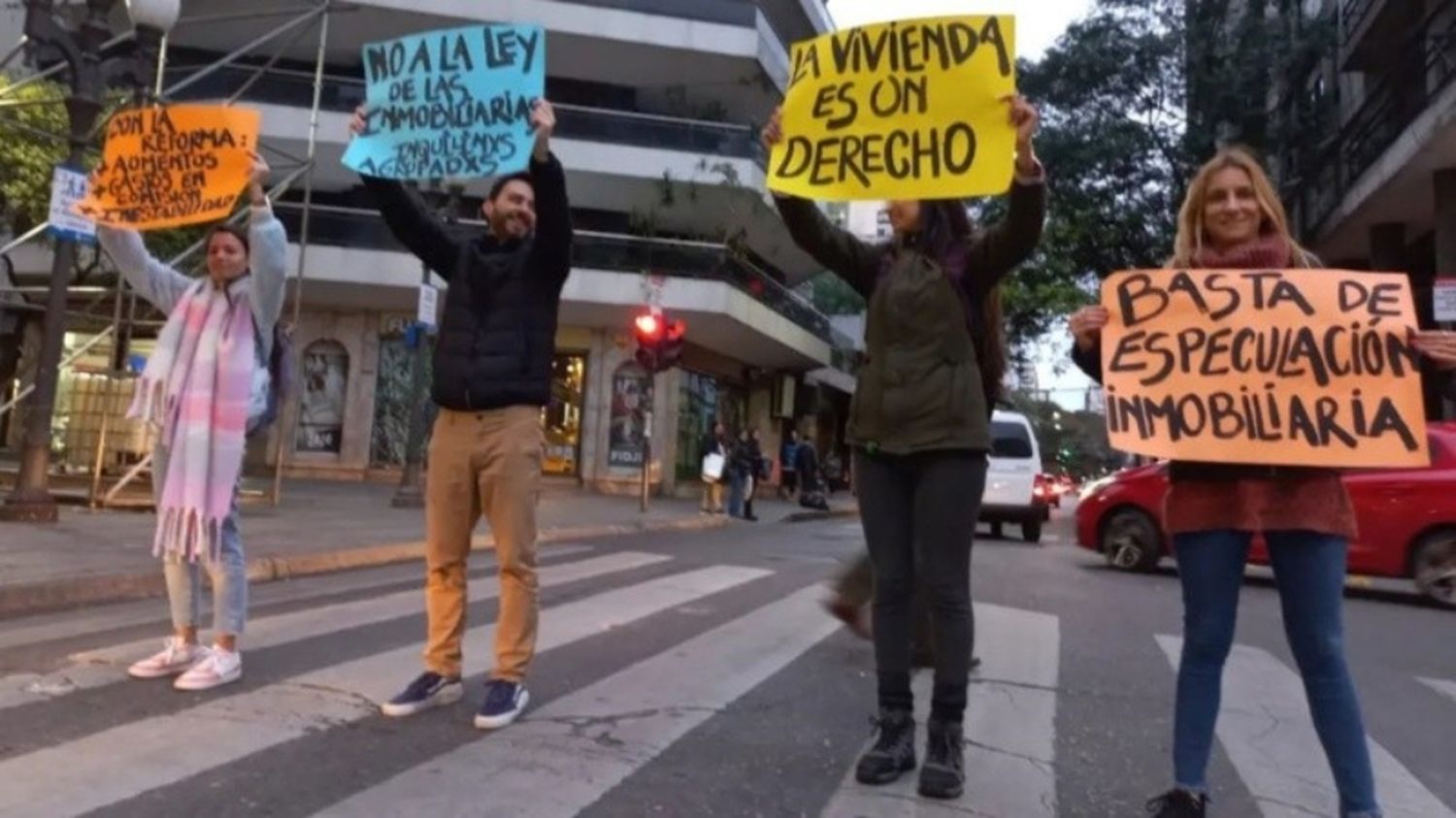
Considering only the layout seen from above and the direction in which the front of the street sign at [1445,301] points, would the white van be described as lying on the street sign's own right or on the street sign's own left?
on the street sign's own right

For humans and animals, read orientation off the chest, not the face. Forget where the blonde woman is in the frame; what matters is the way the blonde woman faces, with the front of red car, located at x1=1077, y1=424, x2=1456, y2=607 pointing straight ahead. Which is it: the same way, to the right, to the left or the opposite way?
to the left

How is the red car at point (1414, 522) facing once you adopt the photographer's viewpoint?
facing to the left of the viewer

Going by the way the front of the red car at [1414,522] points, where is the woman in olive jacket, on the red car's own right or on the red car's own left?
on the red car's own left

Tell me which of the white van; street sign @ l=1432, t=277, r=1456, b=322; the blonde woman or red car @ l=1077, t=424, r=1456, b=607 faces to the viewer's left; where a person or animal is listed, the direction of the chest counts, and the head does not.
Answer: the red car

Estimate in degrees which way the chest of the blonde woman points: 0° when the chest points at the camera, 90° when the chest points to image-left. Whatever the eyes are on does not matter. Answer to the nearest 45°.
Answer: approximately 0°
